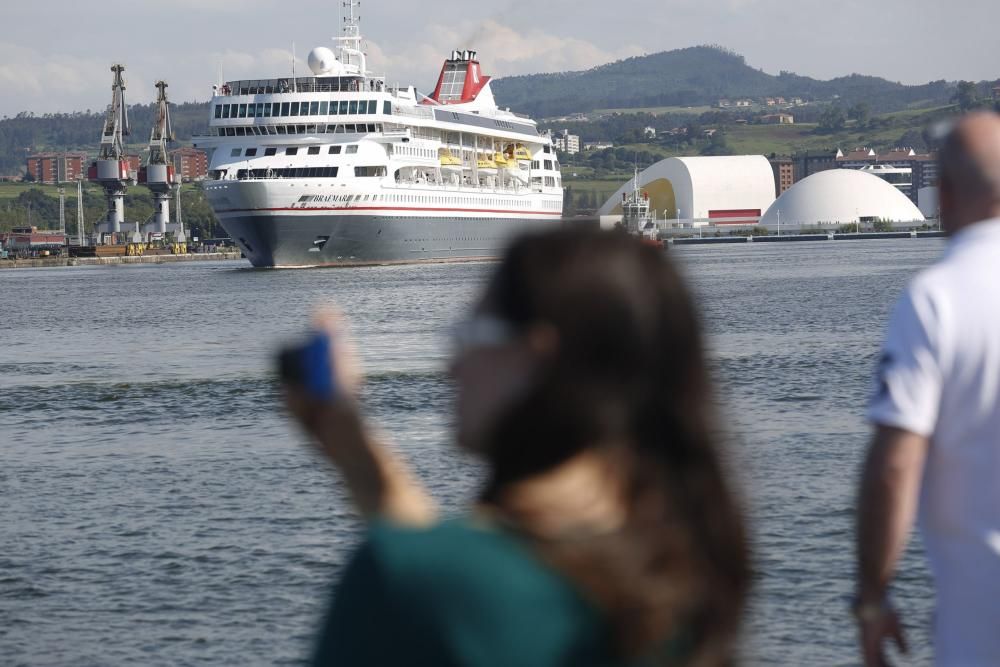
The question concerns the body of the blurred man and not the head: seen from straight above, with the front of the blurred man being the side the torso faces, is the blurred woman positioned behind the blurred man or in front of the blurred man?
behind

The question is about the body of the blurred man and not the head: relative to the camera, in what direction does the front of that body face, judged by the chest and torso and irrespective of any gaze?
away from the camera

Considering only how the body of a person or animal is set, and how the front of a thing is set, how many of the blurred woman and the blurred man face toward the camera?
0

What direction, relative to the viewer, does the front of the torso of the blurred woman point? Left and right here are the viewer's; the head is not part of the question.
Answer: facing away from the viewer and to the left of the viewer
